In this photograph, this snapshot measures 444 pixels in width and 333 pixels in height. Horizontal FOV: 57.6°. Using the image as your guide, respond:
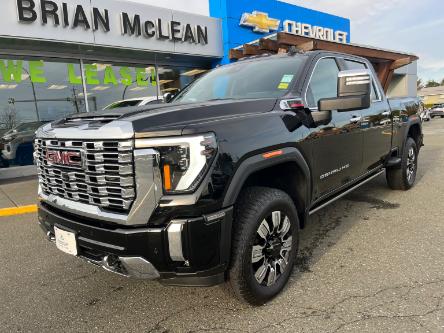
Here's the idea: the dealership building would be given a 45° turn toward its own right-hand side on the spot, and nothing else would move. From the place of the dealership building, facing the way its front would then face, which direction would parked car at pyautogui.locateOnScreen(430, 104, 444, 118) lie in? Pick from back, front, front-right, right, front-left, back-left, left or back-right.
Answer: back-left

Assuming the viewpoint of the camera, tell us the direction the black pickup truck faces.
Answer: facing the viewer and to the left of the viewer

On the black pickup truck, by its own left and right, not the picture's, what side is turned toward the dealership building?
right

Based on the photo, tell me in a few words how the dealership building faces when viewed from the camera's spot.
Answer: facing the viewer and to the right of the viewer

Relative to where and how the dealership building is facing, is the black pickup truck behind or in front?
in front

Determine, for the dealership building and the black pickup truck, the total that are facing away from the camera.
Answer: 0

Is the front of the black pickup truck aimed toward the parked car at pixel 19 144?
no

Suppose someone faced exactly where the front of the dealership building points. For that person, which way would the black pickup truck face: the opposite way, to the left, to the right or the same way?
to the right
